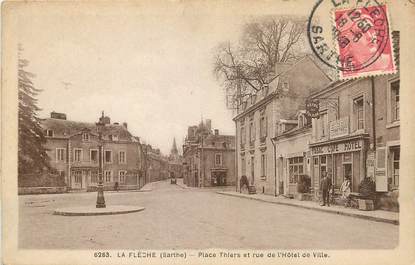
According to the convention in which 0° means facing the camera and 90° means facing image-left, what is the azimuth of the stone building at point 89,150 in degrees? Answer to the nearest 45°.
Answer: approximately 0°
